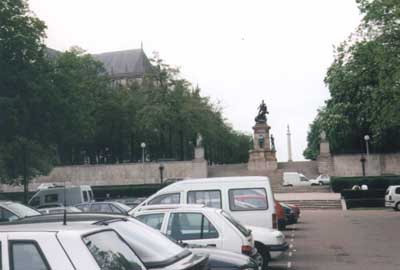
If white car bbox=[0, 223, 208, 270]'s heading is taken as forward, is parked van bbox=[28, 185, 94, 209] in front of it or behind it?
in front
